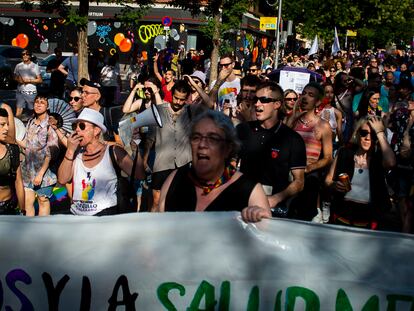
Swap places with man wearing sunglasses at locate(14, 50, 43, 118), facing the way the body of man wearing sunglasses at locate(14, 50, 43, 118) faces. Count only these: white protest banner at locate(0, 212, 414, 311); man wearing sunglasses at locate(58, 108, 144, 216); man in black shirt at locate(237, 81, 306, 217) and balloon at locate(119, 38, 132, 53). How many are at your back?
1

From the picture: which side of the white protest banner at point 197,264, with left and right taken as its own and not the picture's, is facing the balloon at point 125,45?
back

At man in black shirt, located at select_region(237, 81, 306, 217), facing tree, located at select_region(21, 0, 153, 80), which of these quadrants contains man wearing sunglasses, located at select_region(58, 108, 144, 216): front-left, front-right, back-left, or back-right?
front-left

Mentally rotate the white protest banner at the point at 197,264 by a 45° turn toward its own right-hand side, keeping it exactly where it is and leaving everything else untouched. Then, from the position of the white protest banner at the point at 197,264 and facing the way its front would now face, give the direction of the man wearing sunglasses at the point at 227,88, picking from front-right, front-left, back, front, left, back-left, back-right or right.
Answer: back-right

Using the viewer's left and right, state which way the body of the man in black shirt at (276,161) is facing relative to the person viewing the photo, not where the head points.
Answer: facing the viewer and to the left of the viewer

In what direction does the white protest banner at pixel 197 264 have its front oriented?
toward the camera

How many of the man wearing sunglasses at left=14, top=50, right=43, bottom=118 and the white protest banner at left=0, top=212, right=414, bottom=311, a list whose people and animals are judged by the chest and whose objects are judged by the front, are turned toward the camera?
2

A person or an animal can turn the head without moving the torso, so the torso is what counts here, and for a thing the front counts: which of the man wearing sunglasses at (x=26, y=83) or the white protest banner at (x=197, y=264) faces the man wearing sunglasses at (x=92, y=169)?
the man wearing sunglasses at (x=26, y=83)

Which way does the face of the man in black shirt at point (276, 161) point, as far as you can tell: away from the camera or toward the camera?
toward the camera

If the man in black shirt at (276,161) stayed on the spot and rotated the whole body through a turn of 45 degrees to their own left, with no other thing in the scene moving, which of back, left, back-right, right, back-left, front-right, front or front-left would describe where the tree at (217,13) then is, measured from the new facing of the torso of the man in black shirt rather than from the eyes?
back

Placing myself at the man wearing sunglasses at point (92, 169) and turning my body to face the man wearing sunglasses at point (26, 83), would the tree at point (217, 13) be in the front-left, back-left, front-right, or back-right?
front-right

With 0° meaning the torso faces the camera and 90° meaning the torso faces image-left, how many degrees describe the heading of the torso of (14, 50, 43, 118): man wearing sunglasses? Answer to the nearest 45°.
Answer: approximately 0°

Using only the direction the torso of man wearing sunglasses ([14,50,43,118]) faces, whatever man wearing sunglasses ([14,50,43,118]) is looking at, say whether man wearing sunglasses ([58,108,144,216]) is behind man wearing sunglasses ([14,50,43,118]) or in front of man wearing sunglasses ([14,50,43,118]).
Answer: in front
